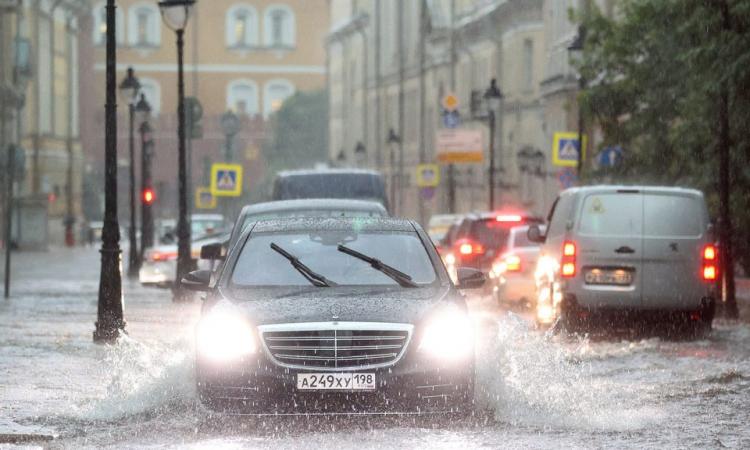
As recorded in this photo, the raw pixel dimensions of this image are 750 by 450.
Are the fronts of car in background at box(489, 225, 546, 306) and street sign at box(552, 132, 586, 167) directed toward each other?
yes

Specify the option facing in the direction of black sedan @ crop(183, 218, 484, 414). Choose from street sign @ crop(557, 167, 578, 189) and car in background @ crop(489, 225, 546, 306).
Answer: the street sign

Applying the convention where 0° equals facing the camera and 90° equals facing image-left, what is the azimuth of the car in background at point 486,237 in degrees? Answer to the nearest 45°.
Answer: approximately 180°

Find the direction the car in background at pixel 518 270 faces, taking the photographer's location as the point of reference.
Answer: facing away from the viewer

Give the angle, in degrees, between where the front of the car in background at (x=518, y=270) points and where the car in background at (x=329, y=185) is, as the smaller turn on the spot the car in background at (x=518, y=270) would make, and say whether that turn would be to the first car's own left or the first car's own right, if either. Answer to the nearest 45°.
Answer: approximately 45° to the first car's own left

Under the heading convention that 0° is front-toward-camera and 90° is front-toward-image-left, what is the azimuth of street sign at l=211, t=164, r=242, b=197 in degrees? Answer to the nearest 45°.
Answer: approximately 0°

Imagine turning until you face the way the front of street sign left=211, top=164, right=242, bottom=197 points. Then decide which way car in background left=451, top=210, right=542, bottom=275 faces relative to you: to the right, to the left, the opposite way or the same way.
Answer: the opposite way

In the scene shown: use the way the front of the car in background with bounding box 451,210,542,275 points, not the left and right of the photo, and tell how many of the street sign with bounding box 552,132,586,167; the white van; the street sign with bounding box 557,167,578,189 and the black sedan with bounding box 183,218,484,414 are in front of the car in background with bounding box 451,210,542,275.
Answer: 2
